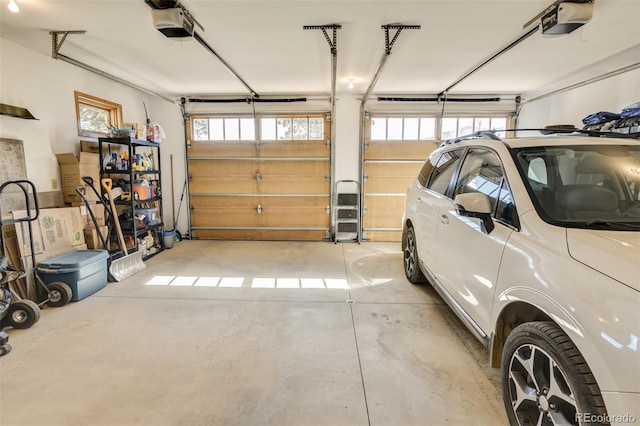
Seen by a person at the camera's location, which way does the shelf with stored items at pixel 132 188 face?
facing the viewer and to the right of the viewer

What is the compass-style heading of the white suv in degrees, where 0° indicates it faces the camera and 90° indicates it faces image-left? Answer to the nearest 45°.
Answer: approximately 315°

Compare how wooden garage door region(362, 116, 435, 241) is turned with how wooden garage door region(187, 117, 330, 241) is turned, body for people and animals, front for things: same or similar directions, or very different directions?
same or similar directions

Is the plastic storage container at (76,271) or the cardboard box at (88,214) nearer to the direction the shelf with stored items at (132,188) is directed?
the plastic storage container

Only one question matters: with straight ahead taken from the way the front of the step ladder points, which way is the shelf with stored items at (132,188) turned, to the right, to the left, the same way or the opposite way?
to the left

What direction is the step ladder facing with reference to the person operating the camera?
facing the viewer
